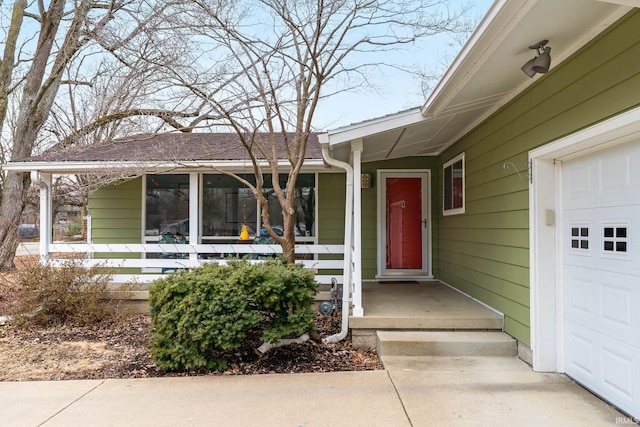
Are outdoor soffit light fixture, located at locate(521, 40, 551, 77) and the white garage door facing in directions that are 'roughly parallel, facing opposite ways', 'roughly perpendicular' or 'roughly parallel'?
roughly parallel

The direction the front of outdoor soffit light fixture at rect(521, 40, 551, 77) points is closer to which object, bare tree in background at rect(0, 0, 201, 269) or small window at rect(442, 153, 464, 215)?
the bare tree in background

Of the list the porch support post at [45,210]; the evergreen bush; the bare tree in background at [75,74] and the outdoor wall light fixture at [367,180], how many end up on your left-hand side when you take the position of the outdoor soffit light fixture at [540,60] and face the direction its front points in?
0

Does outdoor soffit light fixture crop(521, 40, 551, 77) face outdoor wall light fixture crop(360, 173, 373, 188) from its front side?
no

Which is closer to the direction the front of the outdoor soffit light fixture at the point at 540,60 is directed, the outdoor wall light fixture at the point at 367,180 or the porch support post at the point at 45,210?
the porch support post

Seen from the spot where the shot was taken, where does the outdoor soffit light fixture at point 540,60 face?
facing the viewer and to the left of the viewer

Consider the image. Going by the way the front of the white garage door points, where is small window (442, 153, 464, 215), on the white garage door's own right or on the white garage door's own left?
on the white garage door's own right

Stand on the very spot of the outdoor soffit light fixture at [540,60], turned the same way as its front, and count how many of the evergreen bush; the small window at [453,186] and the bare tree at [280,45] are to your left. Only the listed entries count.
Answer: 0

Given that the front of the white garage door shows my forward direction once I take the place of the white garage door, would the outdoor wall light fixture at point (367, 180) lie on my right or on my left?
on my right

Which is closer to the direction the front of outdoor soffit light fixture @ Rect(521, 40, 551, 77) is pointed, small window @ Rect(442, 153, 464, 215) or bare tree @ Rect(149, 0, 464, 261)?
the bare tree

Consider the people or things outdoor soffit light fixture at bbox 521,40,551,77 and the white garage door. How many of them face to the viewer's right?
0

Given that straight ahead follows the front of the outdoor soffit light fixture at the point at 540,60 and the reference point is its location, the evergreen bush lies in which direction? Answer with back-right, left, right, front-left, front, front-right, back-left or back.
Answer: front-right

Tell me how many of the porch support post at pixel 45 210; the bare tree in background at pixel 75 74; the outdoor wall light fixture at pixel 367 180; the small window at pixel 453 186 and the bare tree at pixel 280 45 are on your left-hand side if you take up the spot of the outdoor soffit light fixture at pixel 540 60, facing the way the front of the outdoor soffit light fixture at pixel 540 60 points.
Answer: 0
